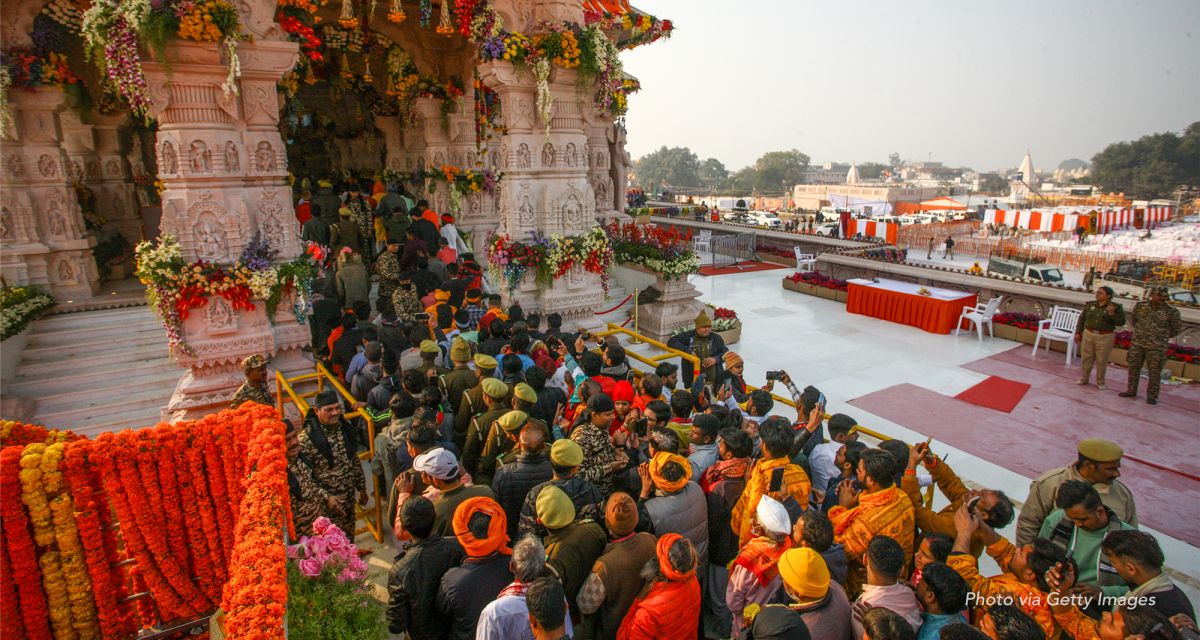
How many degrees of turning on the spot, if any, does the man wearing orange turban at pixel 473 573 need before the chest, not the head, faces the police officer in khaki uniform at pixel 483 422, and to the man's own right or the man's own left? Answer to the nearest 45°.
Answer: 0° — they already face them

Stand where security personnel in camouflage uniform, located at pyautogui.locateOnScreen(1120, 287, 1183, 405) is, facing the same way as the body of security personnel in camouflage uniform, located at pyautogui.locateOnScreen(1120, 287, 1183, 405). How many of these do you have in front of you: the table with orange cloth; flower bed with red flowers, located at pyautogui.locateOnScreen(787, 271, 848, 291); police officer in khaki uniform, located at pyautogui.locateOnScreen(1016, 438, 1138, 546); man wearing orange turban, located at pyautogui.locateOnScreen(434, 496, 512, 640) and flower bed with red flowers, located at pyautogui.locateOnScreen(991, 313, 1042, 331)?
2

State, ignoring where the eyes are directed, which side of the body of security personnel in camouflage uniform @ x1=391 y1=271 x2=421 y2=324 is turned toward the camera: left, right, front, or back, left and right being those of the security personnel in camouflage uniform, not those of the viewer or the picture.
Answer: back

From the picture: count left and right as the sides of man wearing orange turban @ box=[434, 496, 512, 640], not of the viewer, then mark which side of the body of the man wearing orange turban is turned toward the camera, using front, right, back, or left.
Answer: back

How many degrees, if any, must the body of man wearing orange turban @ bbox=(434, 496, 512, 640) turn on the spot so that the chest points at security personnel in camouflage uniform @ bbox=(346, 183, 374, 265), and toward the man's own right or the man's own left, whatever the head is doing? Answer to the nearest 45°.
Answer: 0° — they already face them

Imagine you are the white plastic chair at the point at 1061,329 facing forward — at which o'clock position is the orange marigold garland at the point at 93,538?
The orange marigold garland is roughly at 11 o'clock from the white plastic chair.

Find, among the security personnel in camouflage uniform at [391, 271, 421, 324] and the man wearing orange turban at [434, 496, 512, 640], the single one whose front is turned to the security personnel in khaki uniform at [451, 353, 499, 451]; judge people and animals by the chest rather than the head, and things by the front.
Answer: the man wearing orange turban

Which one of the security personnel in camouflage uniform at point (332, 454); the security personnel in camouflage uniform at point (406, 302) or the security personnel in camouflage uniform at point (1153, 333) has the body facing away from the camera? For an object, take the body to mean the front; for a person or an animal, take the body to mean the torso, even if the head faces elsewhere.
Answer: the security personnel in camouflage uniform at point (406, 302)

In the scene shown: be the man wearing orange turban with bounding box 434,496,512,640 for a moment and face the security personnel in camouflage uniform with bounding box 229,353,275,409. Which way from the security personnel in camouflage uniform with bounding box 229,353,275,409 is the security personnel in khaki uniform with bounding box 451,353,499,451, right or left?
right

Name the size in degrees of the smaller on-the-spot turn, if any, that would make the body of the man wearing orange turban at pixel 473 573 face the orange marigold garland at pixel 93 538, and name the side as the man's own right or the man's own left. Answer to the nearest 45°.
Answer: approximately 45° to the man's own left

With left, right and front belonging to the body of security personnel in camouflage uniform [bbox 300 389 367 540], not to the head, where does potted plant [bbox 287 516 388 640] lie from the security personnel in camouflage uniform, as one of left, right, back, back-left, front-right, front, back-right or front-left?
front-right
